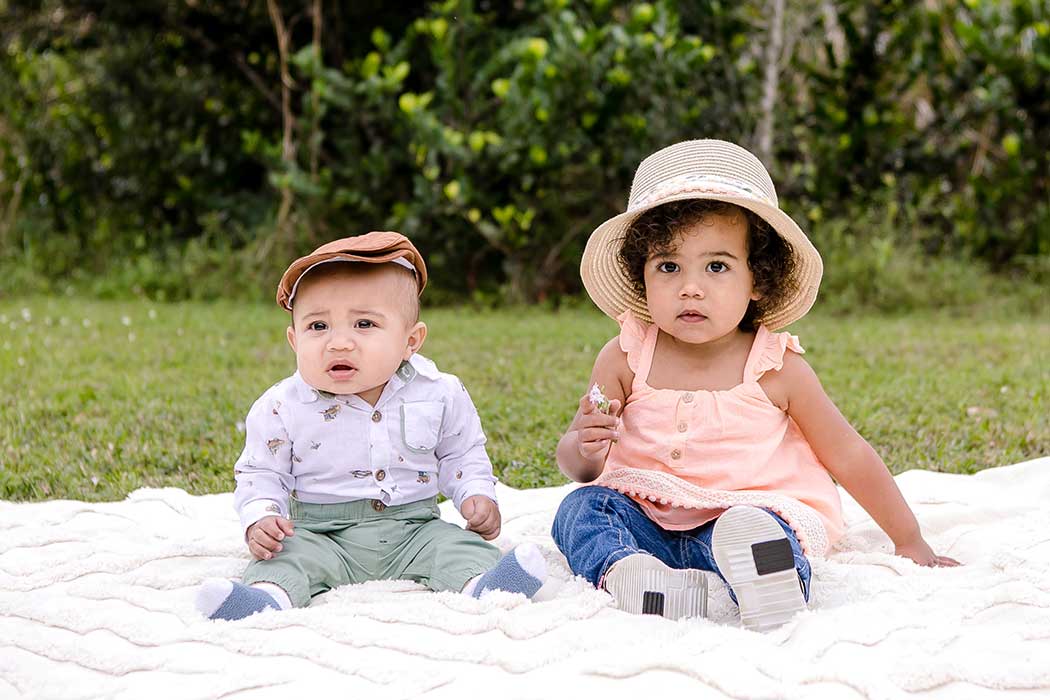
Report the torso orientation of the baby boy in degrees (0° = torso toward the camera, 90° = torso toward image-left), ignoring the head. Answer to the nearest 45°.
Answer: approximately 0°

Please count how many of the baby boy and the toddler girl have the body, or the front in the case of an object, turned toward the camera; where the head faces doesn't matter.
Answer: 2

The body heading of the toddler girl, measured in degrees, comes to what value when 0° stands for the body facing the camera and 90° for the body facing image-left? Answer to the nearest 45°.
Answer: approximately 0°

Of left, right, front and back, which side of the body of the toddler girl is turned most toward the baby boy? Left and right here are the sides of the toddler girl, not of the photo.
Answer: right

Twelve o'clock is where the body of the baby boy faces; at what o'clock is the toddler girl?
The toddler girl is roughly at 9 o'clock from the baby boy.
